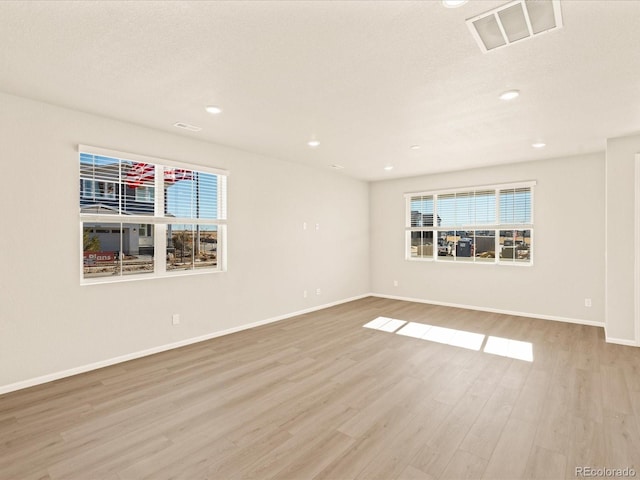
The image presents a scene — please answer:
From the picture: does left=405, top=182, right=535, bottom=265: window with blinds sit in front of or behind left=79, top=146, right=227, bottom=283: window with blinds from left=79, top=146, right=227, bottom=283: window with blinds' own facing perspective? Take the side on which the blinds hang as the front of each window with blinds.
in front

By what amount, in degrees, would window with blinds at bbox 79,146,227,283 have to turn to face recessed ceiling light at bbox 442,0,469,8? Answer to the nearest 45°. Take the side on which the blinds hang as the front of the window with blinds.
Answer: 0° — it already faces it

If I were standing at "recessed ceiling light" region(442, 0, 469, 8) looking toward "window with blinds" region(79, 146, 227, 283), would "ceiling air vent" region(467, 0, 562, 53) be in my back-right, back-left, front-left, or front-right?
back-right

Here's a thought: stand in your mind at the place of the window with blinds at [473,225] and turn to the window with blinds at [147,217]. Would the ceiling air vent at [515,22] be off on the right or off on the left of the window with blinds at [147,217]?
left

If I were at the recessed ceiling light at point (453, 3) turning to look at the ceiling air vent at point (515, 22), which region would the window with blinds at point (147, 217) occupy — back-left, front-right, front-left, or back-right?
back-left

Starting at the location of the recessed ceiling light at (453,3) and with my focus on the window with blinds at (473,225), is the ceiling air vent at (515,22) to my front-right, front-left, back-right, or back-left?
front-right

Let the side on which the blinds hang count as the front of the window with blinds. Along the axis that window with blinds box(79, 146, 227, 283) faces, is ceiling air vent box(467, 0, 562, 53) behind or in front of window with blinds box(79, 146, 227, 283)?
in front

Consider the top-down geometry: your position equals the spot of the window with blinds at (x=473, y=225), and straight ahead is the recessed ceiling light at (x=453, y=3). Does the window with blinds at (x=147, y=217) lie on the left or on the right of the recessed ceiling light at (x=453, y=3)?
right
